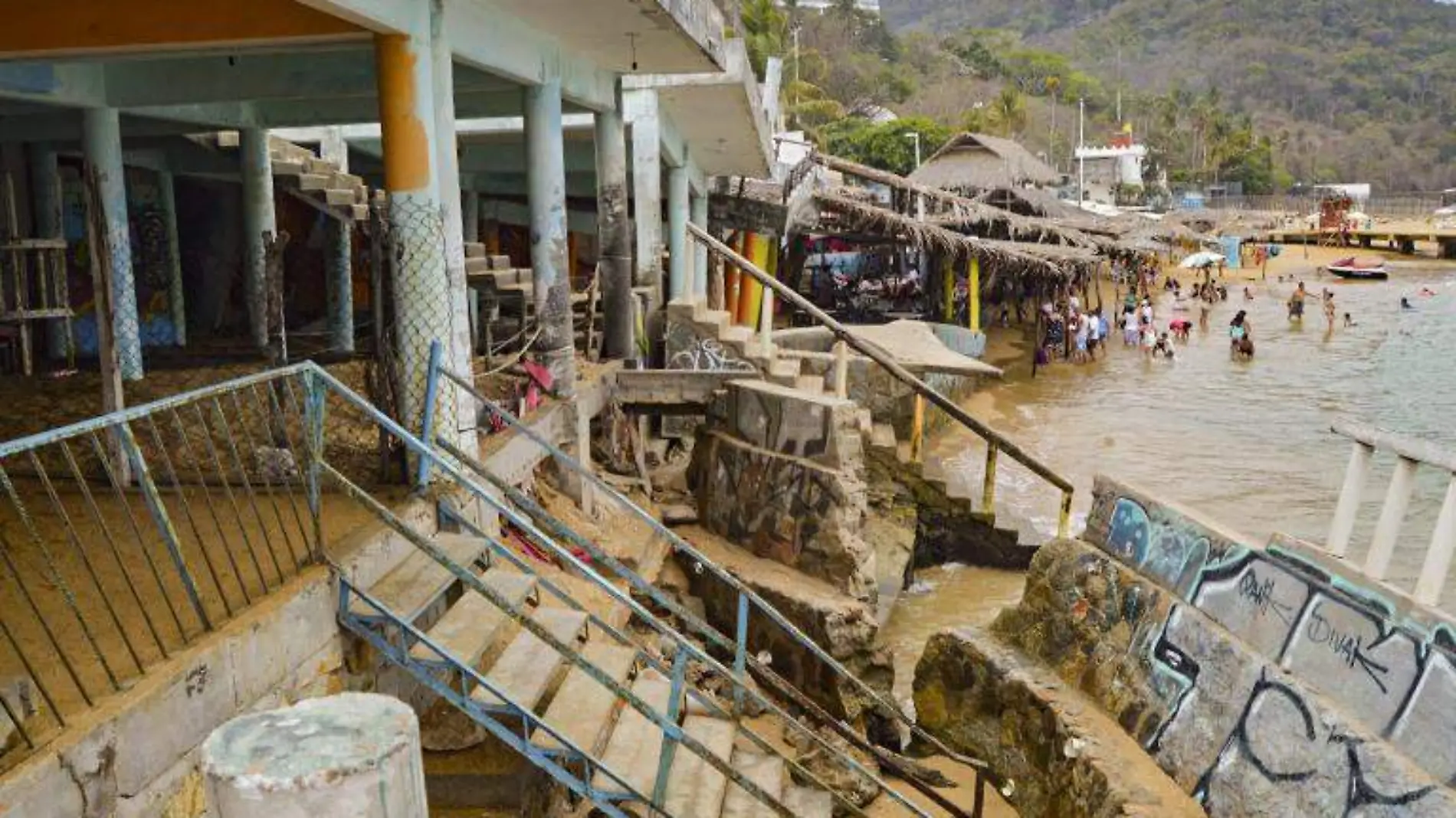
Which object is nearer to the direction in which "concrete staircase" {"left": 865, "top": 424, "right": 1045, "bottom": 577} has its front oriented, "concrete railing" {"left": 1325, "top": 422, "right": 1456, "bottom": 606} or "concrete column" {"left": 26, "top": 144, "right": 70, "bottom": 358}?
the concrete railing

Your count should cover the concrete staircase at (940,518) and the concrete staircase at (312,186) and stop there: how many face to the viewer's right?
2

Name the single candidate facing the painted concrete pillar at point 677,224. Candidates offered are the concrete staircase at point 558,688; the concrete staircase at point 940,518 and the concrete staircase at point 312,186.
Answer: the concrete staircase at point 312,186

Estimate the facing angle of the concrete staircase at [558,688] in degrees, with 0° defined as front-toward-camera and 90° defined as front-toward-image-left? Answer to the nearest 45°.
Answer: approximately 315°

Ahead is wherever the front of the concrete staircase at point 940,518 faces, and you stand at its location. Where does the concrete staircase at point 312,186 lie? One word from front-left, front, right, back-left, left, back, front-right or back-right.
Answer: back

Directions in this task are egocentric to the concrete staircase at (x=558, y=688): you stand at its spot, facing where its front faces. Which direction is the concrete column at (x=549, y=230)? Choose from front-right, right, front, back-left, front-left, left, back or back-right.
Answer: back-left

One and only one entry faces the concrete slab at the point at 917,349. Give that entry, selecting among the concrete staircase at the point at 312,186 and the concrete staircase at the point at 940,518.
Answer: the concrete staircase at the point at 312,186

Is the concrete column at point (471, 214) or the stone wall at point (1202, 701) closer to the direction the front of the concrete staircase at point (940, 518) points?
the stone wall

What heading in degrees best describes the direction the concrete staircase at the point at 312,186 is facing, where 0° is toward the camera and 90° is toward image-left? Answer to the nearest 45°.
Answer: approximately 270°

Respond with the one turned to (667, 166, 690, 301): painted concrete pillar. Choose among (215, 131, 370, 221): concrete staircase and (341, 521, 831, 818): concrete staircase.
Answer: (215, 131, 370, 221): concrete staircase

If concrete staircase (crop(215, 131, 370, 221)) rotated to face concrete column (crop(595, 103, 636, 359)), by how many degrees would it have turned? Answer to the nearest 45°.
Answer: approximately 45° to its right

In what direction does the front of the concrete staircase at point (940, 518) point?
to the viewer's right
